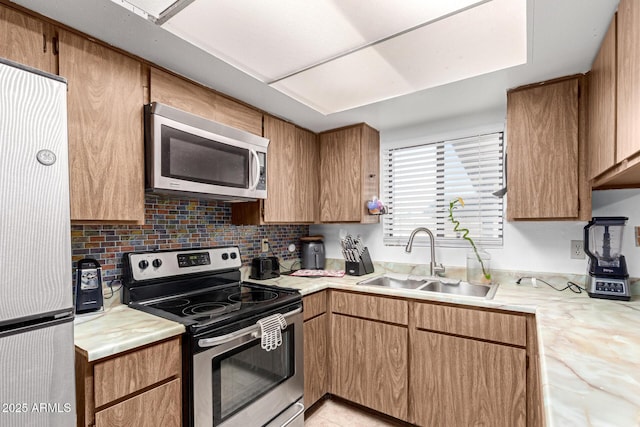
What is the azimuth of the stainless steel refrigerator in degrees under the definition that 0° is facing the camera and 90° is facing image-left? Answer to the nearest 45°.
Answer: approximately 315°

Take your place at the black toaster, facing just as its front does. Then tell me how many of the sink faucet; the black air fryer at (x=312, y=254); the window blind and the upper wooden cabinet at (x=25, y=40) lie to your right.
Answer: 1

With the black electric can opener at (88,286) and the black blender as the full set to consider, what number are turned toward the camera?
2

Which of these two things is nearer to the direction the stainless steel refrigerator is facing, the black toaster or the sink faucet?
the sink faucet

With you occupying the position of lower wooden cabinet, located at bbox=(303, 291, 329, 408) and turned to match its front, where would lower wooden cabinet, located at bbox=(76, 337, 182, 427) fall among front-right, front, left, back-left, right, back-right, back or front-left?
right

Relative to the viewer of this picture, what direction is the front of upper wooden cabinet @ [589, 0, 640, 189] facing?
facing to the left of the viewer
